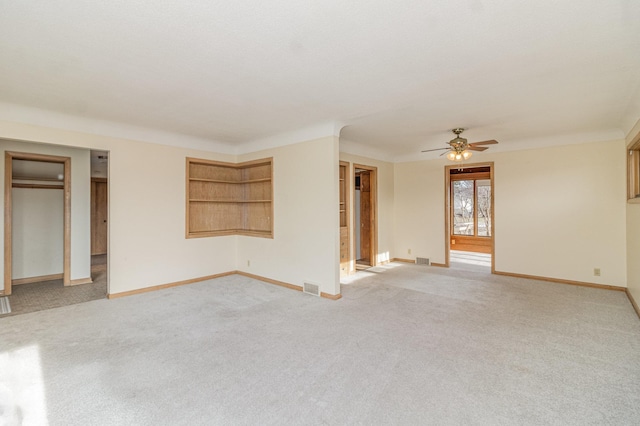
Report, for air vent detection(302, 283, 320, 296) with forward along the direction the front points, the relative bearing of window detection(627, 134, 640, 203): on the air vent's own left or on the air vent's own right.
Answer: on the air vent's own left

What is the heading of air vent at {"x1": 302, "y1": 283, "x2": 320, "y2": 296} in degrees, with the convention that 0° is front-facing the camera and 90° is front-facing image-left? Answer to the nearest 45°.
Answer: approximately 45°

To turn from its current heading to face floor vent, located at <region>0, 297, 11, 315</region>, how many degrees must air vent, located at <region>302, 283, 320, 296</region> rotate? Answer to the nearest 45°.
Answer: approximately 45° to its right

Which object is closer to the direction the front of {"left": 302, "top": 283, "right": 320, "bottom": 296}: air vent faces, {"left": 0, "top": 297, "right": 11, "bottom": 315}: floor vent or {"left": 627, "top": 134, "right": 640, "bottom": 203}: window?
the floor vent
